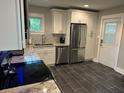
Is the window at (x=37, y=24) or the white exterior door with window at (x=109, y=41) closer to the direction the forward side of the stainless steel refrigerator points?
the white exterior door with window

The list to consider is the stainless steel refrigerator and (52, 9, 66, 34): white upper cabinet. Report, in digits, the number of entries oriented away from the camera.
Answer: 0

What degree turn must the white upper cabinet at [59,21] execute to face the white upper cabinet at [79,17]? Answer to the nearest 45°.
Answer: approximately 90° to its left

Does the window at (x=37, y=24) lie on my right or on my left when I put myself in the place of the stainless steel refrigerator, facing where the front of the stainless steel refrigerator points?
on my right

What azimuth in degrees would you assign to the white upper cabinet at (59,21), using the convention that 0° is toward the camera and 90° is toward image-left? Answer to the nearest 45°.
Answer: approximately 0°

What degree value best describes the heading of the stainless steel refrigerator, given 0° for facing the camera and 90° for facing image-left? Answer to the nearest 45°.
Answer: approximately 315°

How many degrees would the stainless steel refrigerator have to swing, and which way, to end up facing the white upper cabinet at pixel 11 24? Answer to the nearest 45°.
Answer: approximately 45° to its right

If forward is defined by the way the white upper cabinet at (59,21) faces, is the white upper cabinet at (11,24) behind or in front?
in front
